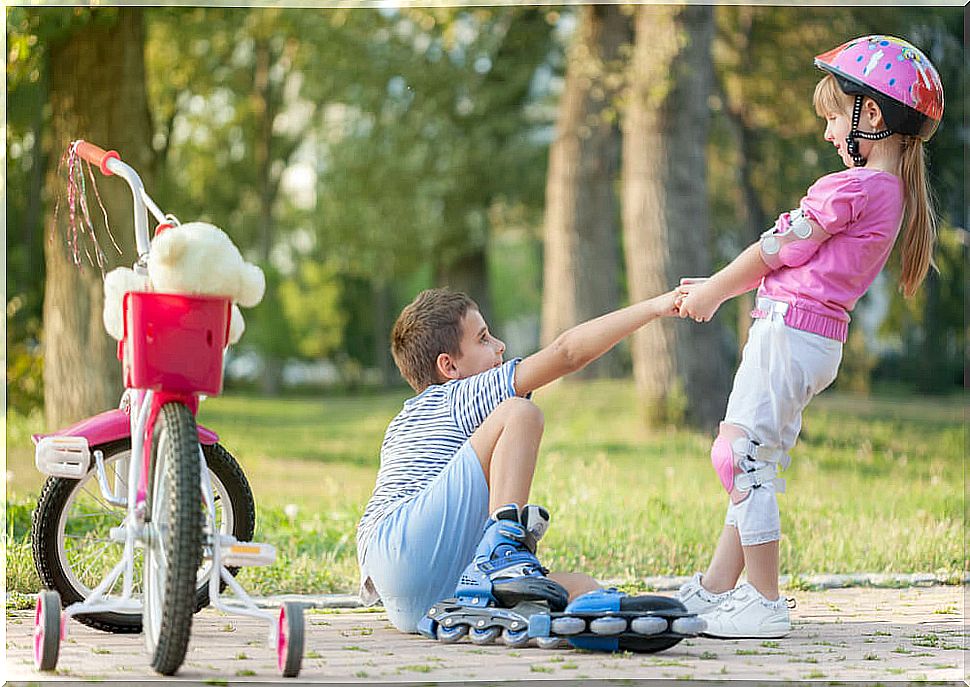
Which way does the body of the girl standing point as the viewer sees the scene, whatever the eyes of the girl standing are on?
to the viewer's left

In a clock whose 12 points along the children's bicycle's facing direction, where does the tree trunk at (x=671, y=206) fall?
The tree trunk is roughly at 1 o'clock from the children's bicycle.

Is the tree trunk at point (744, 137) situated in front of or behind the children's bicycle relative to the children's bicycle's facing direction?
in front

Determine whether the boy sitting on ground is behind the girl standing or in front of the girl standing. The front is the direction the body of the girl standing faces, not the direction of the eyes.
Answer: in front

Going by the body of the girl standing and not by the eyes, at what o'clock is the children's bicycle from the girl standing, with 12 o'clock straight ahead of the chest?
The children's bicycle is roughly at 11 o'clock from the girl standing.

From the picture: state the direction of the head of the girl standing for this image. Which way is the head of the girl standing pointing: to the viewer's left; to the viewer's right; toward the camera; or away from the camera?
to the viewer's left

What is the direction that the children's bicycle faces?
away from the camera

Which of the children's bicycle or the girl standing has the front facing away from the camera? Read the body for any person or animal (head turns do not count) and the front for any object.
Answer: the children's bicycle

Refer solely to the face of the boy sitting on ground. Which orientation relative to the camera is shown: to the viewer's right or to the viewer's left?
to the viewer's right

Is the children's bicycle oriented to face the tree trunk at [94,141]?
yes

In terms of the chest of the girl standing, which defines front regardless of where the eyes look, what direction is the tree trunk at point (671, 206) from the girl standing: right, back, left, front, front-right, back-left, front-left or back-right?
right
